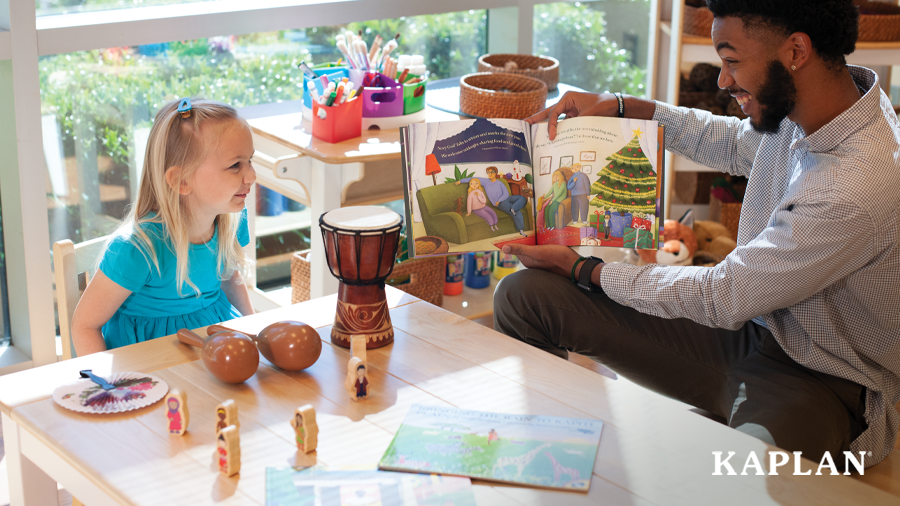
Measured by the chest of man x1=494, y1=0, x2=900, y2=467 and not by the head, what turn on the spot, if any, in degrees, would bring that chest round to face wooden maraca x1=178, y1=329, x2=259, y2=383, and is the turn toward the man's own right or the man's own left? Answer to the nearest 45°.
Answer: approximately 45° to the man's own left

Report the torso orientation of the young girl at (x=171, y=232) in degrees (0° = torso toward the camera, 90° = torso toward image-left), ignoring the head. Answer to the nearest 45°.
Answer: approximately 315°

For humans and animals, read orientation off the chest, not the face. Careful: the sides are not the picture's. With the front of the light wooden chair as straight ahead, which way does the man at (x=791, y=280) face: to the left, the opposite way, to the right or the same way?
the opposite way

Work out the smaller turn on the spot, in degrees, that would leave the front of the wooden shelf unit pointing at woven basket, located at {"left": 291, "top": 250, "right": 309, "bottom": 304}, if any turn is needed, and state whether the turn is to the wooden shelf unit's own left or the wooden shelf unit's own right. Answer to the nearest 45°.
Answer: approximately 45° to the wooden shelf unit's own right

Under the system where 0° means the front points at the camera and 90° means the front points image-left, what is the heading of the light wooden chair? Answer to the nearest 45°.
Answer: approximately 315°

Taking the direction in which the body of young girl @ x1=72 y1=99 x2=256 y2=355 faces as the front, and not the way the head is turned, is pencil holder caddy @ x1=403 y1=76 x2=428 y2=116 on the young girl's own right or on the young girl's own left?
on the young girl's own left

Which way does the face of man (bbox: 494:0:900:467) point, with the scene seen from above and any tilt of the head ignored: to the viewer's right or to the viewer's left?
to the viewer's left

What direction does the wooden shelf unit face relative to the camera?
toward the camera

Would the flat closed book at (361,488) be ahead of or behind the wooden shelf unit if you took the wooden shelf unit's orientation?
ahead

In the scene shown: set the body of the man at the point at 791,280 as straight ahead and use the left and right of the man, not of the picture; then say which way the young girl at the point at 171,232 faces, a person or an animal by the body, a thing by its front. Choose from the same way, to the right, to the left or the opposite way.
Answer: the opposite way

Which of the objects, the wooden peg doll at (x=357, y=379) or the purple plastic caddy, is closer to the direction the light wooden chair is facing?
the wooden peg doll

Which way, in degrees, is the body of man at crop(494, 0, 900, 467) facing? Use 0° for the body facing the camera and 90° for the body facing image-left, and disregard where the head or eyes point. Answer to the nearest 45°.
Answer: approximately 90°
